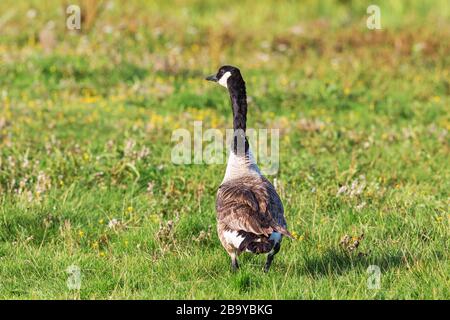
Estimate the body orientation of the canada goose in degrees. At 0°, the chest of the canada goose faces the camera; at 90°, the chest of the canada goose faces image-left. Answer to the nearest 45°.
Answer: approximately 180°
